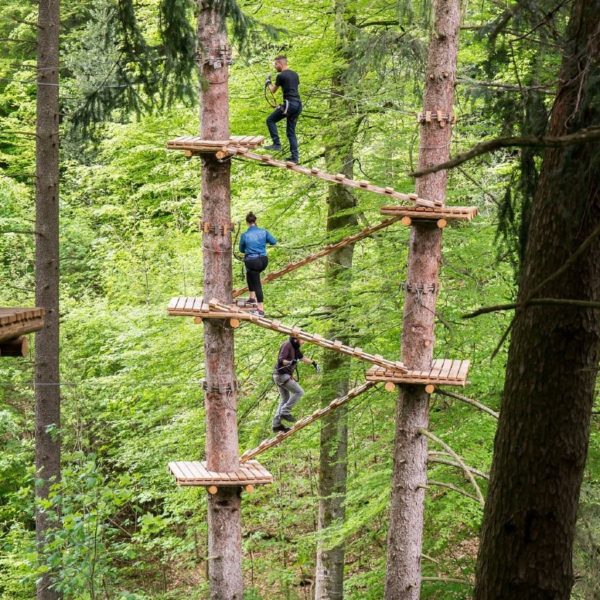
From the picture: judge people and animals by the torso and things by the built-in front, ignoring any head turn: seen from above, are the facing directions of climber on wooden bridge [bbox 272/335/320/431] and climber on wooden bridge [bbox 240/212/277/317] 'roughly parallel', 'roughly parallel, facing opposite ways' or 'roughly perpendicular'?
roughly perpendicular

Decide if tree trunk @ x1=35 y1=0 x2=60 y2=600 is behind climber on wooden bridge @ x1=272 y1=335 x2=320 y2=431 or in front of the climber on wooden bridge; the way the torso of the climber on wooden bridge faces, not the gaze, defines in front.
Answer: behind

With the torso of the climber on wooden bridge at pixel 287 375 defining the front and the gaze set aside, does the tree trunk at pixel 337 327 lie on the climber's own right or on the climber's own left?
on the climber's own left

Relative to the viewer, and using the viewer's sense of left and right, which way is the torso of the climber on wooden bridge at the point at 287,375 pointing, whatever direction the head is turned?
facing to the right of the viewer

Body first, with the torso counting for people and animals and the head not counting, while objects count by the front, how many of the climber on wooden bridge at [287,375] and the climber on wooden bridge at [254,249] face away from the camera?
1

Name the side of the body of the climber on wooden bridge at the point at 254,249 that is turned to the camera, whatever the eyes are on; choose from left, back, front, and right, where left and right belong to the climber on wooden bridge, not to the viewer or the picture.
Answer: back

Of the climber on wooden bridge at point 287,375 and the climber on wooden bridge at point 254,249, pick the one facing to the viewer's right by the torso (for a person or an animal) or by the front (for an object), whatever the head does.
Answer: the climber on wooden bridge at point 287,375
